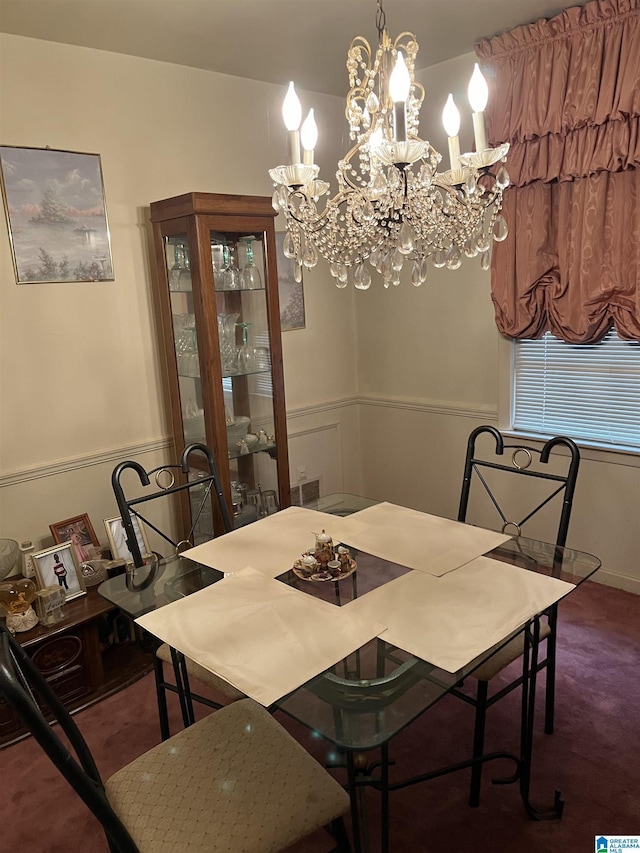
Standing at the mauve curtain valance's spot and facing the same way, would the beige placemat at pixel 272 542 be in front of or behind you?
in front

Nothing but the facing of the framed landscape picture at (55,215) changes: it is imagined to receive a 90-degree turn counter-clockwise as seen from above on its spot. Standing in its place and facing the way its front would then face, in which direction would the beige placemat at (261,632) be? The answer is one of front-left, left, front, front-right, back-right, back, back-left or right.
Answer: back-right

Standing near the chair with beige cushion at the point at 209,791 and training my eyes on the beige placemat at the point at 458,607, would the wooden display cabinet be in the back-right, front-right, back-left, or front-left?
front-left

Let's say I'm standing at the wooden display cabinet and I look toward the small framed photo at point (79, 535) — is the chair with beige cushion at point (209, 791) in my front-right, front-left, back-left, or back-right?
front-left

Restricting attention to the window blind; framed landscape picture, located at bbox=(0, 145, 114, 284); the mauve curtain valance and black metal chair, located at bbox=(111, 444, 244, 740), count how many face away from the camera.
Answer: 0

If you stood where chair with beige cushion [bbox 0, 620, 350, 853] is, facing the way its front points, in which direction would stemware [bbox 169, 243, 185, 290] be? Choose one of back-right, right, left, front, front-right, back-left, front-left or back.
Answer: front-left

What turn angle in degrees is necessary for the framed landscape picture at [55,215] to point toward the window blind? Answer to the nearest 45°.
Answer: approximately 45° to its left

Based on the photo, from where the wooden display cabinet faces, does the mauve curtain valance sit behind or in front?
in front

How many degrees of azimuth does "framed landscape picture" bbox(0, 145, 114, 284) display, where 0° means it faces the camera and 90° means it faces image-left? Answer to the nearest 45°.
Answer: approximately 315°

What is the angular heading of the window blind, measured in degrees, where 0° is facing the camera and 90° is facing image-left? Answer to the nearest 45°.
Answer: approximately 45°

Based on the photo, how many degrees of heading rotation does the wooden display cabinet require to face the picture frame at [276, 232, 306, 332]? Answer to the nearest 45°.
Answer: approximately 90° to its left

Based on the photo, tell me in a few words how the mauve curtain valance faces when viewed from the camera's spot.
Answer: facing the viewer and to the left of the viewer

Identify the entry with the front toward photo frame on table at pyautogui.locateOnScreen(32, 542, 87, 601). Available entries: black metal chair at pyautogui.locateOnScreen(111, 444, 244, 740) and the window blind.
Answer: the window blind

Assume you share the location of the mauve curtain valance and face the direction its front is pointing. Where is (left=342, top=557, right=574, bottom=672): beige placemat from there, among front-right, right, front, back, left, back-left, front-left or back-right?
front-left

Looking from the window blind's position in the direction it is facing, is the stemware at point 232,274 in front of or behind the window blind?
in front

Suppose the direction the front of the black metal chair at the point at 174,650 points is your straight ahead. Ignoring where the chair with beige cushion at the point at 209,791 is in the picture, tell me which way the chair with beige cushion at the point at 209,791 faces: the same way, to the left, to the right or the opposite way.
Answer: to the left

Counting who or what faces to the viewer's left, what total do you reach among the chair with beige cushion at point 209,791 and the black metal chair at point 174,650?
0
